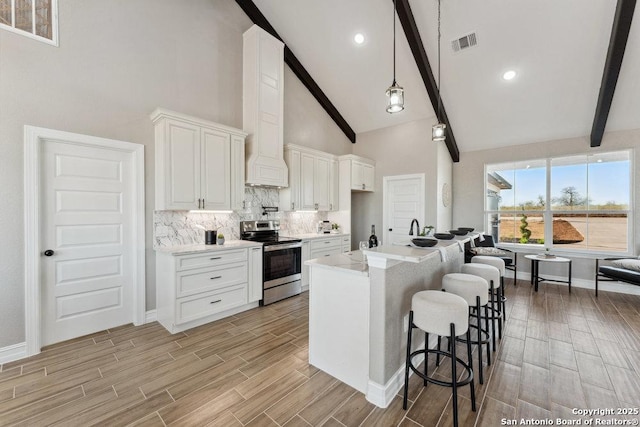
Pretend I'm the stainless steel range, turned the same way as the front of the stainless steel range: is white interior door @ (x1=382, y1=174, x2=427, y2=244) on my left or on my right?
on my left

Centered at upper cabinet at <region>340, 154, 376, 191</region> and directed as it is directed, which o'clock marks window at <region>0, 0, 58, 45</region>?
The window is roughly at 3 o'clock from the upper cabinet.

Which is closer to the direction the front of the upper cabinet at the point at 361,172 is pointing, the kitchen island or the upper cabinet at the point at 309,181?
the kitchen island

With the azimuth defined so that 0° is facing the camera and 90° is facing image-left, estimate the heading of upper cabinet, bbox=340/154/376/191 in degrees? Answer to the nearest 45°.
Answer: approximately 315°

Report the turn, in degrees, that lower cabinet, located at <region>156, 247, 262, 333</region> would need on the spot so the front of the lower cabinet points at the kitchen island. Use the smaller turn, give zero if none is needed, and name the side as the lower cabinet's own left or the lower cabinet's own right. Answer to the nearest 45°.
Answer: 0° — it already faces it

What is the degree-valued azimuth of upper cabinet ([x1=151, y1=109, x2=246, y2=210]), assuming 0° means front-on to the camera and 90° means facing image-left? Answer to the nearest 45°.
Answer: approximately 315°

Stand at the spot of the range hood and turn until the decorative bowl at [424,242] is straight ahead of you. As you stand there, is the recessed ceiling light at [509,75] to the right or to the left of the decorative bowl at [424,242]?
left

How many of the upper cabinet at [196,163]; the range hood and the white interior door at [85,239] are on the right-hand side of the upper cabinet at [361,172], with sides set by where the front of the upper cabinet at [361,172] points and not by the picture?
3

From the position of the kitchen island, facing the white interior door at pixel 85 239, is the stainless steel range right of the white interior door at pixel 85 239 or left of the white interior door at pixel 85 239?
right

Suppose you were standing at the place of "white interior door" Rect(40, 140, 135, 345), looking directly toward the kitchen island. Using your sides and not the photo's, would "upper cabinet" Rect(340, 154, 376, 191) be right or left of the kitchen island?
left

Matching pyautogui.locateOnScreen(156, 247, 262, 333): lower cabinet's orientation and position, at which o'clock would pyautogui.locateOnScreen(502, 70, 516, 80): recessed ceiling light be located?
The recessed ceiling light is roughly at 11 o'clock from the lower cabinet.
